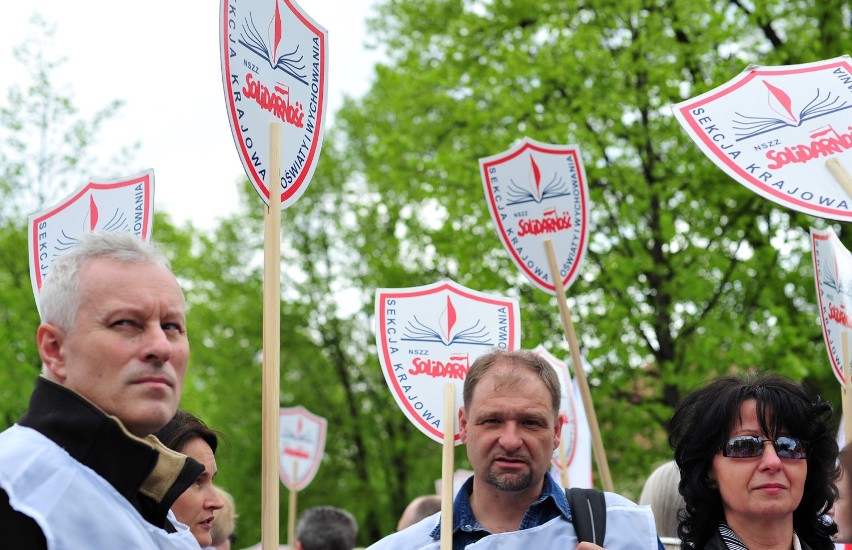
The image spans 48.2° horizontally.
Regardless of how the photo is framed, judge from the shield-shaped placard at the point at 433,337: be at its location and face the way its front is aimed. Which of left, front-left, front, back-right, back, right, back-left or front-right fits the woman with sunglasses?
front-left

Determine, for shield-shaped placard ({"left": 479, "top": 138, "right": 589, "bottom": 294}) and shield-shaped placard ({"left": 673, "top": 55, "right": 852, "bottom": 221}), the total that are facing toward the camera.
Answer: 2

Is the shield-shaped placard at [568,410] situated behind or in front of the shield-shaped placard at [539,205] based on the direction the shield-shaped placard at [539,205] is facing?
behind

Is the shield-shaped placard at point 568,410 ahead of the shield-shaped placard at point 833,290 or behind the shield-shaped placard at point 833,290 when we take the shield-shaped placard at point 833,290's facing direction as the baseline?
behind

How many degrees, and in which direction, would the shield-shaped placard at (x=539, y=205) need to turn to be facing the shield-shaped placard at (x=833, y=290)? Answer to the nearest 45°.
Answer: approximately 90° to its left

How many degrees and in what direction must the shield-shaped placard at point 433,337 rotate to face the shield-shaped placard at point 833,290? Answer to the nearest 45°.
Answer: approximately 90° to its left

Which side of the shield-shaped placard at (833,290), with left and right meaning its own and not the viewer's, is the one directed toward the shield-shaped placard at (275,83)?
right

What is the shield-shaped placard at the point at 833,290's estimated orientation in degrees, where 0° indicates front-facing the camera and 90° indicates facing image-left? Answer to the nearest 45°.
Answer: approximately 315°

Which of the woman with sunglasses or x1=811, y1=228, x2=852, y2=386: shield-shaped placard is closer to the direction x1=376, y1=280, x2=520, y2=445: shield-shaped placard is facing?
the woman with sunglasses

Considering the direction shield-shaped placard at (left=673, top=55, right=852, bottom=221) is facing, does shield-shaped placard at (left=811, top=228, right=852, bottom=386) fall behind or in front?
behind

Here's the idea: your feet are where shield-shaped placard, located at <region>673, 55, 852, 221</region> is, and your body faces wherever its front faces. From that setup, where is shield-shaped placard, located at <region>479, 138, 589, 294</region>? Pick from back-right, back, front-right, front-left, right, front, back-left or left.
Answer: back-right

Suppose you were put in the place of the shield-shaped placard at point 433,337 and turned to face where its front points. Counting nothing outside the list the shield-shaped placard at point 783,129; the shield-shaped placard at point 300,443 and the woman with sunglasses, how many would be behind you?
1

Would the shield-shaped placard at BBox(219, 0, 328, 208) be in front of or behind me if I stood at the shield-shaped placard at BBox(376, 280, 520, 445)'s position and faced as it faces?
in front
